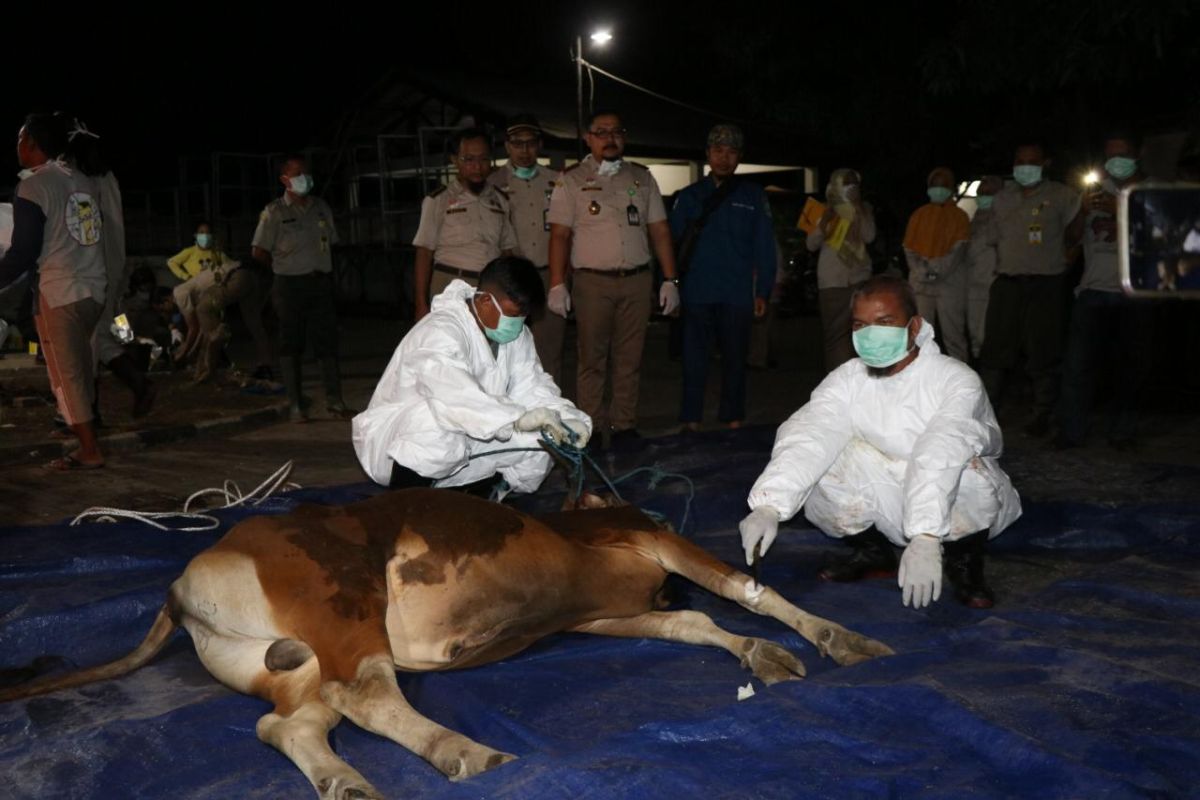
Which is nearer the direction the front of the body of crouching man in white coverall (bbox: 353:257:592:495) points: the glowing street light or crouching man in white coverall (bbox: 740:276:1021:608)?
the crouching man in white coverall

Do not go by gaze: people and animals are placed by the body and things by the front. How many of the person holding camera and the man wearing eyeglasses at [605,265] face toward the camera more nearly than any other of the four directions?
2

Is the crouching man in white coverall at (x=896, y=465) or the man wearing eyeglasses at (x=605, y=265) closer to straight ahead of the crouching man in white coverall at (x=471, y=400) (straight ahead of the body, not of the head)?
the crouching man in white coverall

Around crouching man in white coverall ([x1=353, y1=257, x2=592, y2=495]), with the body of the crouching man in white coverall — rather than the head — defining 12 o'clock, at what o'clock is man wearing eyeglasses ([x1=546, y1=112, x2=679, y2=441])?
The man wearing eyeglasses is roughly at 8 o'clock from the crouching man in white coverall.

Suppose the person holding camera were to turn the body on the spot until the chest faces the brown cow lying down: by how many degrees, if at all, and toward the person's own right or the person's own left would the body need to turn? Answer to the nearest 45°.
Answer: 0° — they already face it

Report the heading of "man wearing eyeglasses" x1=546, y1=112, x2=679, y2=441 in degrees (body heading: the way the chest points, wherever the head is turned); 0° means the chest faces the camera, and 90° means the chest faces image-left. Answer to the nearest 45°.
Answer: approximately 0°

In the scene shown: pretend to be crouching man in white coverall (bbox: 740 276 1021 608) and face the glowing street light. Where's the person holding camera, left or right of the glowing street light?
right

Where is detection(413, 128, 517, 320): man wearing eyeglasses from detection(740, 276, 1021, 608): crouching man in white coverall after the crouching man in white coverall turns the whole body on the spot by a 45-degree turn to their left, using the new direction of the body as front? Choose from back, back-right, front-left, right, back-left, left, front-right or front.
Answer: back-right
